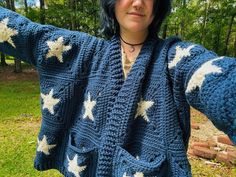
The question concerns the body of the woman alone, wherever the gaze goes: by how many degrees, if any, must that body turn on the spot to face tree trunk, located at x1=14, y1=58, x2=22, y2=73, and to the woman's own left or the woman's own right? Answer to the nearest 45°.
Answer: approximately 180°

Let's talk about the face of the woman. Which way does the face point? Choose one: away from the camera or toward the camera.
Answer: toward the camera

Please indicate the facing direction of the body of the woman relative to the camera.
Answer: toward the camera
